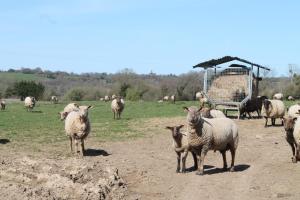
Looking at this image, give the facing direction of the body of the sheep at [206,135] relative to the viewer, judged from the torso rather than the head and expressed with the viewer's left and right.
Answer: facing the viewer and to the left of the viewer

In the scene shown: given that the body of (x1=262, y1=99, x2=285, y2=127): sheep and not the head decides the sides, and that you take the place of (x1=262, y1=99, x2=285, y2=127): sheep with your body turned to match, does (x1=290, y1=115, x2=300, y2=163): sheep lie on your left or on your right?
on your left

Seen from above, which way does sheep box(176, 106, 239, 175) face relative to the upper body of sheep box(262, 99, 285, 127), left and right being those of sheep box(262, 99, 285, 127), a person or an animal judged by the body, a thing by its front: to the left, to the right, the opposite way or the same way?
the same way

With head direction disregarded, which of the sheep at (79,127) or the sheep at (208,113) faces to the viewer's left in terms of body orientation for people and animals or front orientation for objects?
the sheep at (208,113)

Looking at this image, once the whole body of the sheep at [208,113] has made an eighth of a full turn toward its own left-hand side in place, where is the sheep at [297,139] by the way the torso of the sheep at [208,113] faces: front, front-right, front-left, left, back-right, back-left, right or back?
left

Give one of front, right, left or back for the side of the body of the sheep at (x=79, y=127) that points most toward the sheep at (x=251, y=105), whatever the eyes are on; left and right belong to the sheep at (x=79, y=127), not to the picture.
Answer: left

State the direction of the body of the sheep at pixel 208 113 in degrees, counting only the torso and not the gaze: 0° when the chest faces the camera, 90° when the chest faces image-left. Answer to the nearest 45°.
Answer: approximately 90°

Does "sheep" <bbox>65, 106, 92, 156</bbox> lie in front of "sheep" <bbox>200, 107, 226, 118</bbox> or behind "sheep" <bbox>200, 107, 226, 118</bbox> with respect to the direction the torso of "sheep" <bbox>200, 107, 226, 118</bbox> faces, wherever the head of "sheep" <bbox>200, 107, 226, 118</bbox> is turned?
in front
